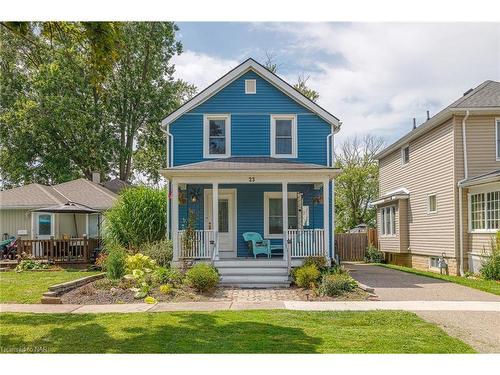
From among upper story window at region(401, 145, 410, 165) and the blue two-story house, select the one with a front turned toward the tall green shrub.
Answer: the upper story window

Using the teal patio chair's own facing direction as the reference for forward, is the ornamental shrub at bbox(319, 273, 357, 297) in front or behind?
in front

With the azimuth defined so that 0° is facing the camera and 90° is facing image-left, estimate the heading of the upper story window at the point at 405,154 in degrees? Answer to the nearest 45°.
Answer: approximately 45°

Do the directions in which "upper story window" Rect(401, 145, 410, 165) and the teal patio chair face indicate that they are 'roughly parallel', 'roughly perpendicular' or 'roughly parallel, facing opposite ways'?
roughly perpendicular

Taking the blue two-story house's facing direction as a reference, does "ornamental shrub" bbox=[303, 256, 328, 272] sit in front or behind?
in front

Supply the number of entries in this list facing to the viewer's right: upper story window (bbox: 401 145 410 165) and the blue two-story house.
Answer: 0

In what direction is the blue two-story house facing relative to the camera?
toward the camera

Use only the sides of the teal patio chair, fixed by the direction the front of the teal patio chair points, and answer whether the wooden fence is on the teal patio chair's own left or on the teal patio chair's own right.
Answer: on the teal patio chair's own left
